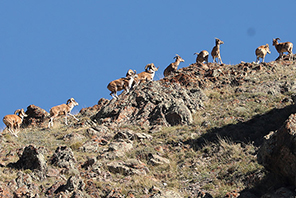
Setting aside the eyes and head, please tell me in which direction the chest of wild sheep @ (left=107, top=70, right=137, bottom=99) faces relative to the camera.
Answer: to the viewer's right

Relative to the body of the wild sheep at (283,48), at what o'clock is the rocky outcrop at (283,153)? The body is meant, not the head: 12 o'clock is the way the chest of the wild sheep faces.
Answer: The rocky outcrop is roughly at 9 o'clock from the wild sheep.

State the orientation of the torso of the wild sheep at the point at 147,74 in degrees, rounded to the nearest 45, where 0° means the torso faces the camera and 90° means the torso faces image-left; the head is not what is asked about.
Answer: approximately 270°

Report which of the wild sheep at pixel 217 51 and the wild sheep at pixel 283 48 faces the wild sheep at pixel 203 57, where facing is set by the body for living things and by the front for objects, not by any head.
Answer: the wild sheep at pixel 283 48

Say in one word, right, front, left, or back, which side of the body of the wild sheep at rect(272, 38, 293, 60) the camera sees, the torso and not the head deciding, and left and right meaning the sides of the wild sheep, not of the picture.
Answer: left

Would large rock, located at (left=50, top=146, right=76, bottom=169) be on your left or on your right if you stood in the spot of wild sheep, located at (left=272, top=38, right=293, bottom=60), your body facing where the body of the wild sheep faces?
on your left
